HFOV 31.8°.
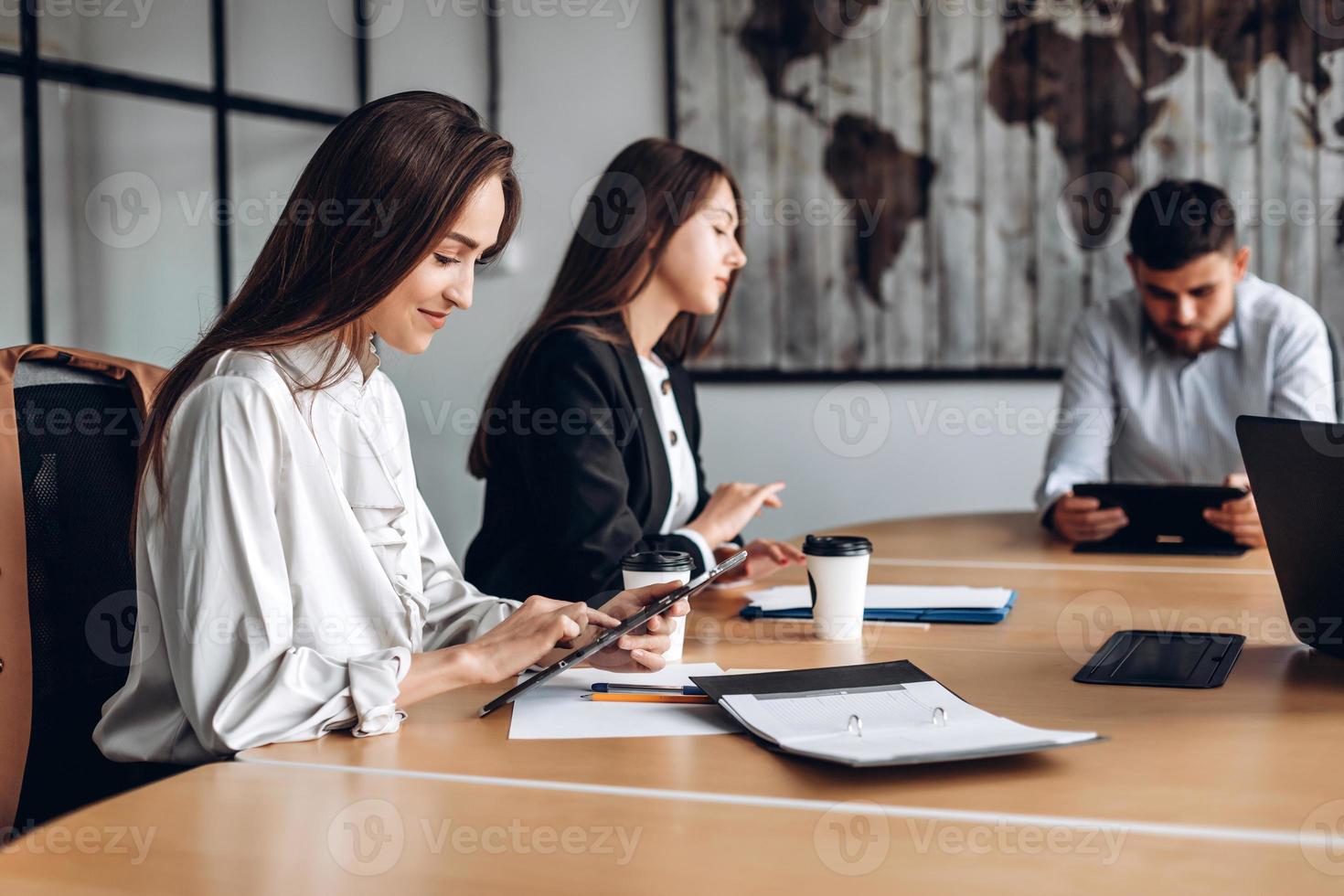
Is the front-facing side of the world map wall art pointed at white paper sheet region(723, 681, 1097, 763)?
yes

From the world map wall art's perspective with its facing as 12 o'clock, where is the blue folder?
The blue folder is roughly at 12 o'clock from the world map wall art.

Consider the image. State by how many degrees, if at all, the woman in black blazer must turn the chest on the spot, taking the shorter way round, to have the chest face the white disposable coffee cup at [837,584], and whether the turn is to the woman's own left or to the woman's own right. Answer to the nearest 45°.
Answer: approximately 45° to the woman's own right

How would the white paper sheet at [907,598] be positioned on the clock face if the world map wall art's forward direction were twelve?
The white paper sheet is roughly at 12 o'clock from the world map wall art.

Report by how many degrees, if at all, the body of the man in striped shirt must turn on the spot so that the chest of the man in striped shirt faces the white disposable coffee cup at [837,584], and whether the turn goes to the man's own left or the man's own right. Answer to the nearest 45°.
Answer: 0° — they already face it

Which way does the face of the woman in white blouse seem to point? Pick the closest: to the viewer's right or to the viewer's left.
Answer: to the viewer's right

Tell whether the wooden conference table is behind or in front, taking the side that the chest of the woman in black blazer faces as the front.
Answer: in front

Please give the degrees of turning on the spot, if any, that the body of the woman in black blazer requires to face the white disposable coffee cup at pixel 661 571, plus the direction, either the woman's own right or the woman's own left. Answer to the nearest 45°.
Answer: approximately 45° to the woman's own right

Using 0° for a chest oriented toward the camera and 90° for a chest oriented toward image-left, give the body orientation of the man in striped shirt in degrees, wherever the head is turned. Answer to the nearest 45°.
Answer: approximately 0°
